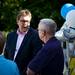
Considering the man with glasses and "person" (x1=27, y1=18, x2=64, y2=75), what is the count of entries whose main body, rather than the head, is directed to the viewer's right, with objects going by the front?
0

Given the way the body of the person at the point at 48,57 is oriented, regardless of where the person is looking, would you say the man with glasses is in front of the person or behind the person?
in front

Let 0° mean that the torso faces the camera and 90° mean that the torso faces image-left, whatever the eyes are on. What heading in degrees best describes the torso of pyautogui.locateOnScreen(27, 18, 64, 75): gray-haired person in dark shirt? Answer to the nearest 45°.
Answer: approximately 135°

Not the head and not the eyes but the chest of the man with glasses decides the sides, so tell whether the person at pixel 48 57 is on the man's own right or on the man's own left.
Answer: on the man's own left
